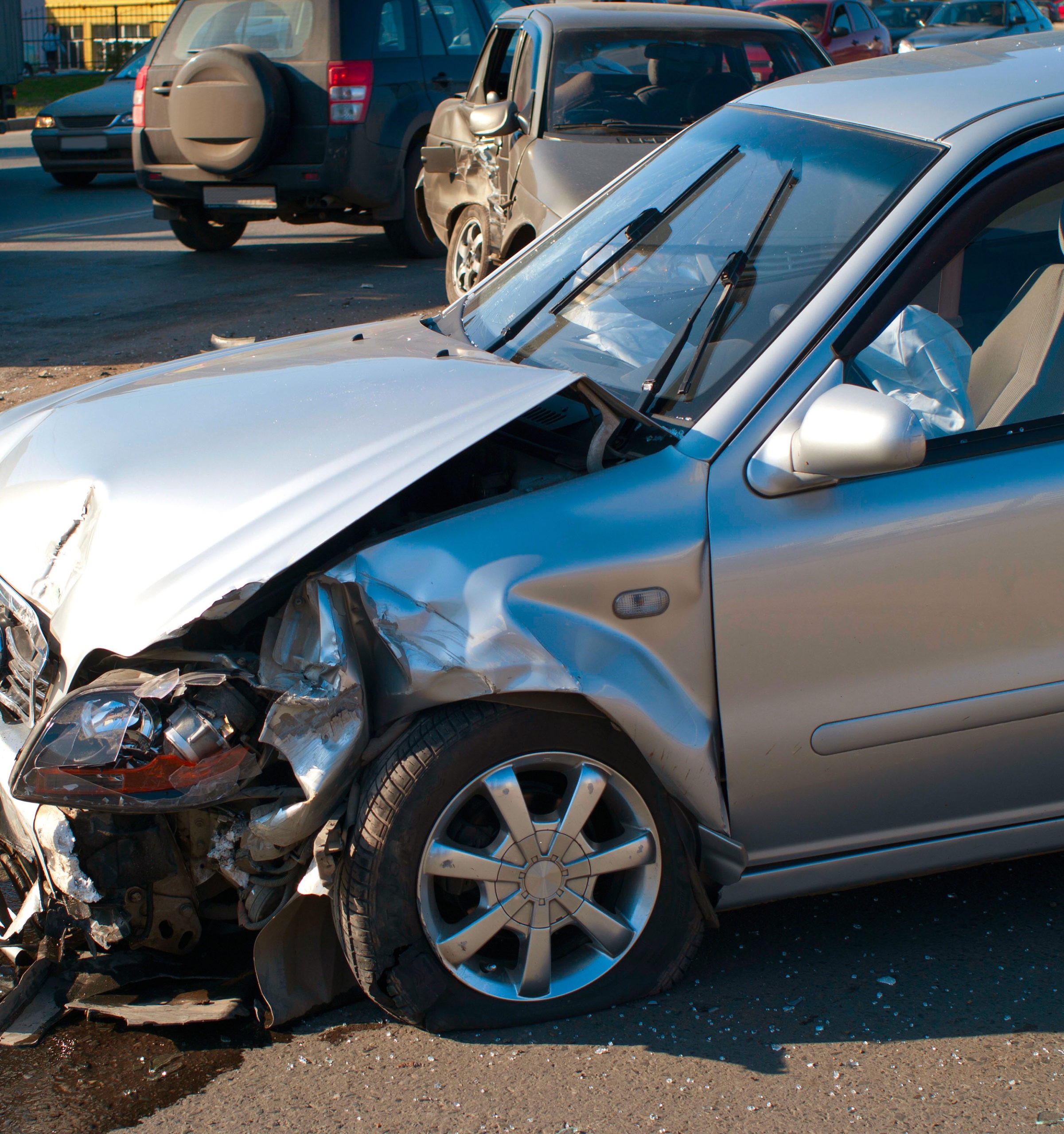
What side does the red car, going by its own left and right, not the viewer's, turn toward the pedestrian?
right

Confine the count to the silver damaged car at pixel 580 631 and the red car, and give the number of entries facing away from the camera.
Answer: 0

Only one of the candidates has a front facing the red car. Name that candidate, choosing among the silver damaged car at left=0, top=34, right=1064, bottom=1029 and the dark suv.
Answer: the dark suv

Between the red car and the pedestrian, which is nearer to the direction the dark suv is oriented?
the red car

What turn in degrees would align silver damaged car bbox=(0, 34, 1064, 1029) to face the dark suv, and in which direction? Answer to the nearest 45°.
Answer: approximately 135° to its right

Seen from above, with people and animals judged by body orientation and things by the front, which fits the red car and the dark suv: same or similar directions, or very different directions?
very different directions

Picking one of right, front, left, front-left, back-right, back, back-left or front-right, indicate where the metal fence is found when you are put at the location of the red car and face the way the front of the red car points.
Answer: right

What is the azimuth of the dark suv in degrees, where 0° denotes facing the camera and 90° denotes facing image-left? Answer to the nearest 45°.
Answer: approximately 225°

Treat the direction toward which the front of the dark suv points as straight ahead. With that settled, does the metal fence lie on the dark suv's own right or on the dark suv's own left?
on the dark suv's own left

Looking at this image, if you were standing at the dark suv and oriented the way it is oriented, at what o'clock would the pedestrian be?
The pedestrian is roughly at 10 o'clock from the dark suv.
